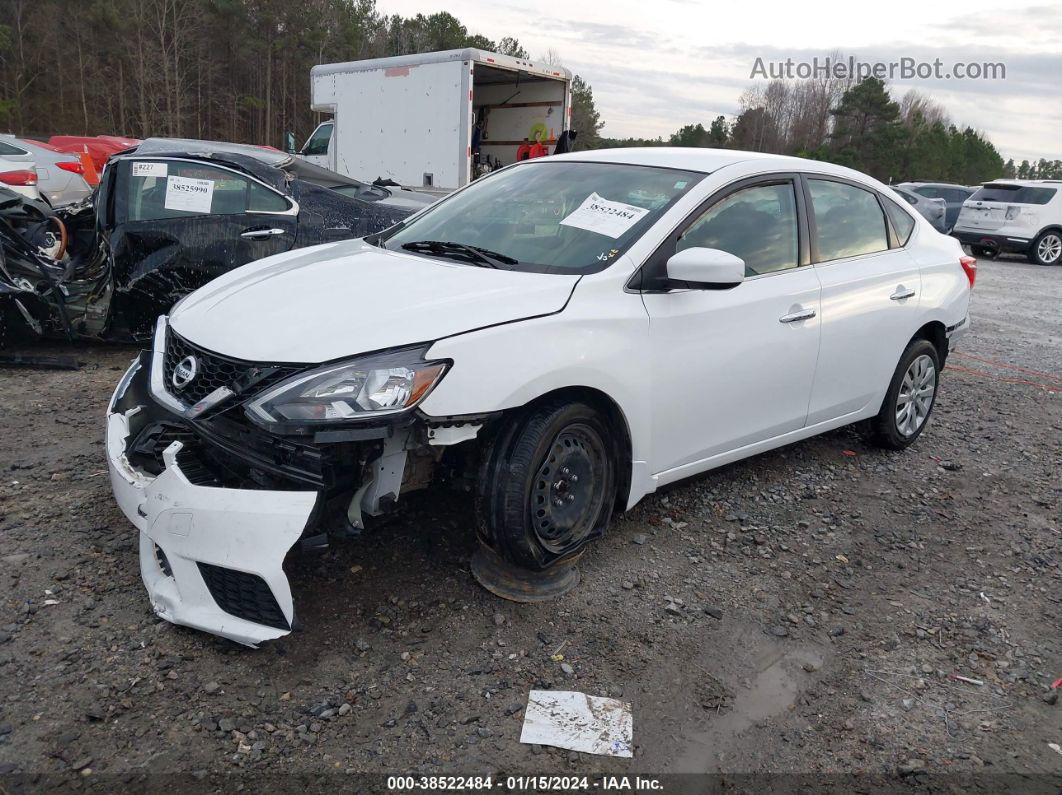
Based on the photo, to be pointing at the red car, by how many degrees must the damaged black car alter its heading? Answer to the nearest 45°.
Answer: approximately 90° to its right

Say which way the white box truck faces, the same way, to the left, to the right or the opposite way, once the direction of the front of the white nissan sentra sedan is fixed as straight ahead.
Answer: to the right

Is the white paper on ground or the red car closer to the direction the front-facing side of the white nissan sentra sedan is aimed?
the white paper on ground

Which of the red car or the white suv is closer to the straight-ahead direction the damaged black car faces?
the red car

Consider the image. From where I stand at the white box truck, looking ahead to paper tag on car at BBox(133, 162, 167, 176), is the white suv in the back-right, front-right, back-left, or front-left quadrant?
back-left

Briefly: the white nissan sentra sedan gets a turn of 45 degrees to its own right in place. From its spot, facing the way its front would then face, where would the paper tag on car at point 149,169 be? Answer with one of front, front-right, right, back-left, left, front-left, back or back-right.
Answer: front-right

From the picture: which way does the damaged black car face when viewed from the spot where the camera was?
facing to the left of the viewer

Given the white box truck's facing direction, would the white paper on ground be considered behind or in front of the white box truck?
behind

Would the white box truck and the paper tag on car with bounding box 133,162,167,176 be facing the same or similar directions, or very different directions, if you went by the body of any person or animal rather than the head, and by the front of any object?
very different directions
